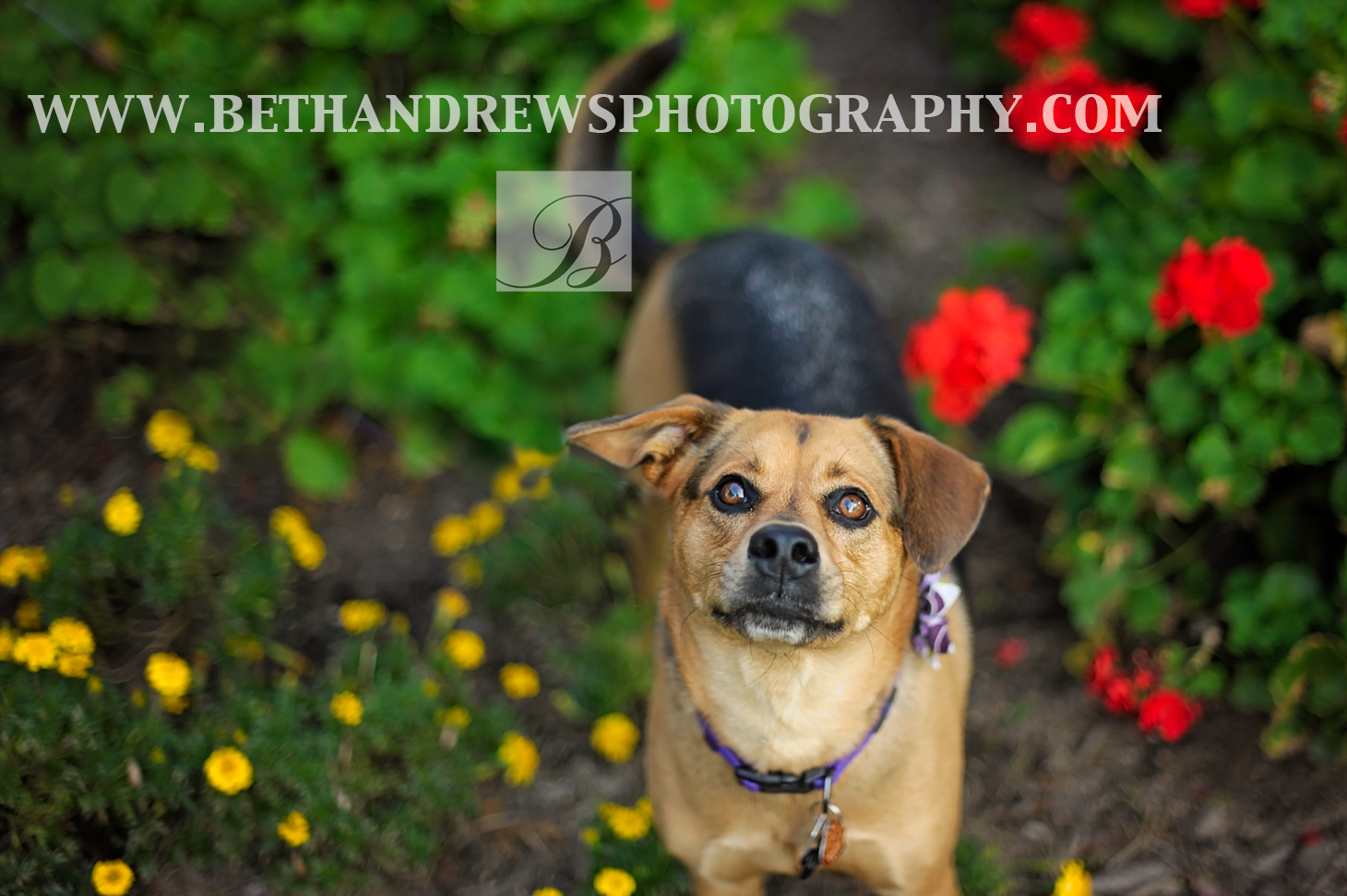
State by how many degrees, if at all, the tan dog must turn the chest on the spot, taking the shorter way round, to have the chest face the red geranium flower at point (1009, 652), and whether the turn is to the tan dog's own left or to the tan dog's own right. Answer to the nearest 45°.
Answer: approximately 135° to the tan dog's own left

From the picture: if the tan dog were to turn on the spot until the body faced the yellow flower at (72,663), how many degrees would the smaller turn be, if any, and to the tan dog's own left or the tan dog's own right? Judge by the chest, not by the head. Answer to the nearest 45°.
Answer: approximately 90° to the tan dog's own right

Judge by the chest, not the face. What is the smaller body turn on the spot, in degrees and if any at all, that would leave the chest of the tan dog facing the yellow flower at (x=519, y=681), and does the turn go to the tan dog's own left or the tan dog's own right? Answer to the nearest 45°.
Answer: approximately 135° to the tan dog's own right

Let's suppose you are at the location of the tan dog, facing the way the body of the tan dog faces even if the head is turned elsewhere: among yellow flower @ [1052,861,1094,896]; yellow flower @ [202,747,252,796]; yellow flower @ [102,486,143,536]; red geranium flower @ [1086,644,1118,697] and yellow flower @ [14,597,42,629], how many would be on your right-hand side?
3

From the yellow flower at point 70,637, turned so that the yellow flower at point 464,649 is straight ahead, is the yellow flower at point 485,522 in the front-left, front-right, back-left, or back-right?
front-left

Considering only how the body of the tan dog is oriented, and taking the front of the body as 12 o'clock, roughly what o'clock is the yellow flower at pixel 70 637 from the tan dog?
The yellow flower is roughly at 3 o'clock from the tan dog.

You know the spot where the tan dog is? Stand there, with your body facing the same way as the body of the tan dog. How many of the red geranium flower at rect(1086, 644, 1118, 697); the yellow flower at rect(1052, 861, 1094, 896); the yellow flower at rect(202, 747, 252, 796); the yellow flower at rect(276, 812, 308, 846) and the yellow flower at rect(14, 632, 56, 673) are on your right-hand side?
3

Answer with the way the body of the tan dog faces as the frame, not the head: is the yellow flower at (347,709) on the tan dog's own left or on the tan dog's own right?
on the tan dog's own right

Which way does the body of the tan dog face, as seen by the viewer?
toward the camera

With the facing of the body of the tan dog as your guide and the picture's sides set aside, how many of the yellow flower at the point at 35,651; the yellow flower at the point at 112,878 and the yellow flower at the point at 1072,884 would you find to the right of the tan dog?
2

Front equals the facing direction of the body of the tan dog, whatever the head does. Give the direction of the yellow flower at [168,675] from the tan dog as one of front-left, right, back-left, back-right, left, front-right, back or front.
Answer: right

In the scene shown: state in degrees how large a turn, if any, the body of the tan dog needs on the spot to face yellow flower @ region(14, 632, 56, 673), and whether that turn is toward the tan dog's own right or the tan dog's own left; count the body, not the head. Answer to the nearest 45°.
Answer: approximately 90° to the tan dog's own right

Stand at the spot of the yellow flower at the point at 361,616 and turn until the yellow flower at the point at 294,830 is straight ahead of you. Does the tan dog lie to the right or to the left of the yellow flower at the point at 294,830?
left
